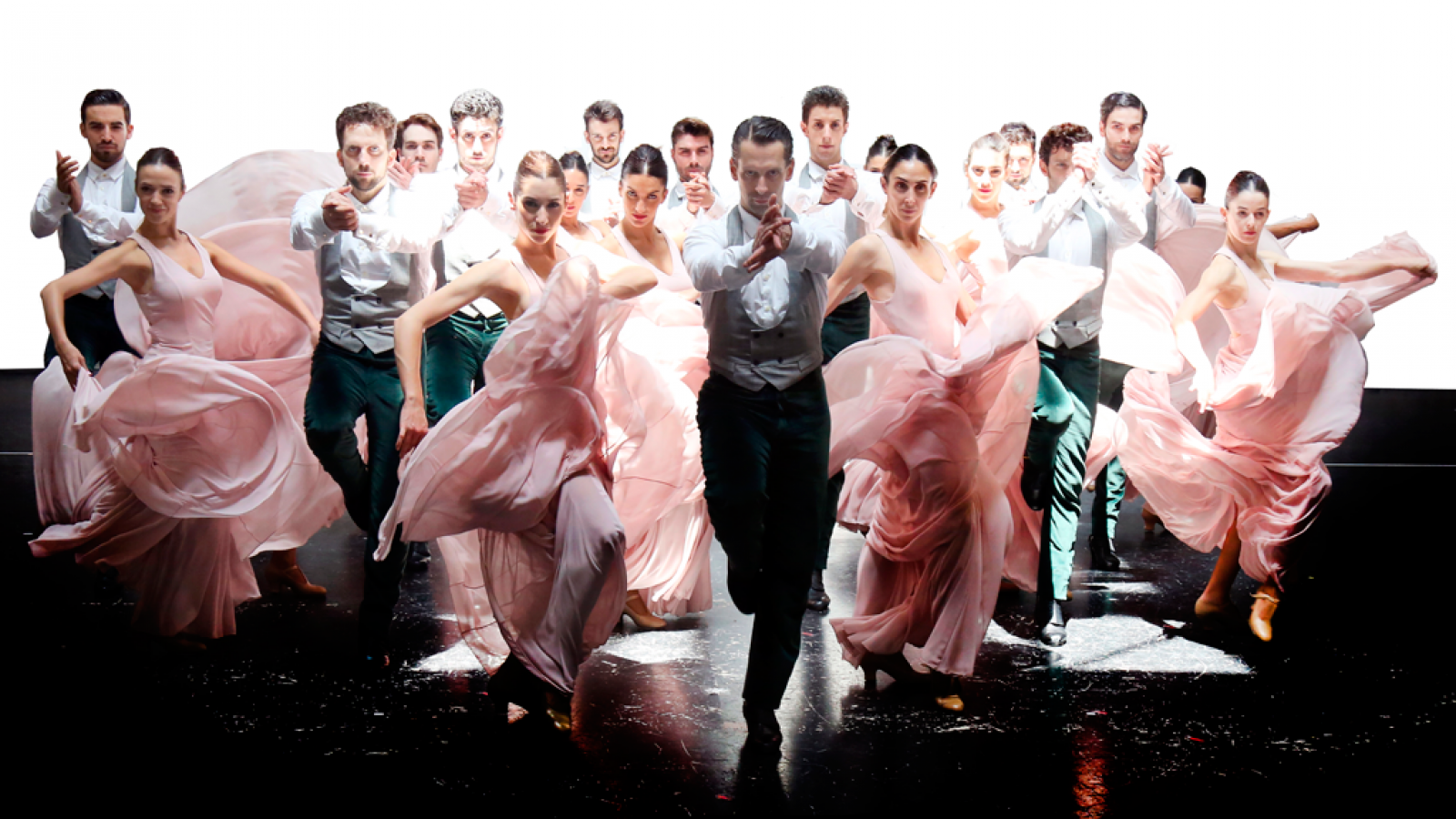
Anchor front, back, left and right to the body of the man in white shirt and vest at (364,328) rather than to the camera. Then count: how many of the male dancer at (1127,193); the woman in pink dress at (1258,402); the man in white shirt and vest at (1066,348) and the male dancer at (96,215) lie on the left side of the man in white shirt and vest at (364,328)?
3

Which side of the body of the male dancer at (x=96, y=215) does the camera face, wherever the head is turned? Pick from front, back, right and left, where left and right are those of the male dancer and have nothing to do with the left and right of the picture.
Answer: front

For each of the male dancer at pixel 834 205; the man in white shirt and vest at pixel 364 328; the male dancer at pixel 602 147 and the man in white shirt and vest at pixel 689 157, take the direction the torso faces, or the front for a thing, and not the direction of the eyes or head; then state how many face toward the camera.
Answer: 4

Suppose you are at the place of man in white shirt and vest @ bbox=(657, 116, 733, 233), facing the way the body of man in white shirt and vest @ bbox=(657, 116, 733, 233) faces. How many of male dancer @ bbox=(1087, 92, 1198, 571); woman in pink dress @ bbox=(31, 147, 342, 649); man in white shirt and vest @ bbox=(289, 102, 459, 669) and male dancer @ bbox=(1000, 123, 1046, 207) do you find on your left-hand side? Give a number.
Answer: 2

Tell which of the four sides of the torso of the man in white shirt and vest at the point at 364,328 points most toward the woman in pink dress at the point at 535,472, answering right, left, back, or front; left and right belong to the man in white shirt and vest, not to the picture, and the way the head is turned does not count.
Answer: front

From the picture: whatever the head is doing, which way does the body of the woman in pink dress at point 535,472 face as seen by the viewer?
toward the camera

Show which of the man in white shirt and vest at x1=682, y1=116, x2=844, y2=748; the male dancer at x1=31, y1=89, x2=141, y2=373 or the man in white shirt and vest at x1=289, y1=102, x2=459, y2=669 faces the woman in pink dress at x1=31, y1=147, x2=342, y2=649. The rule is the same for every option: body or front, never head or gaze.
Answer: the male dancer

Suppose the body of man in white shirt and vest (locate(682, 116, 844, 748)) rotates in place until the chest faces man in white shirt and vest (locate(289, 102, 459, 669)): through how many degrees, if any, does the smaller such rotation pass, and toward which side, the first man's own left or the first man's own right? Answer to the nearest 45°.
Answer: approximately 135° to the first man's own right

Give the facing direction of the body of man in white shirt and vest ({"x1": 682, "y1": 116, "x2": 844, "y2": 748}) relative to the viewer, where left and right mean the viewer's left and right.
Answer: facing the viewer
